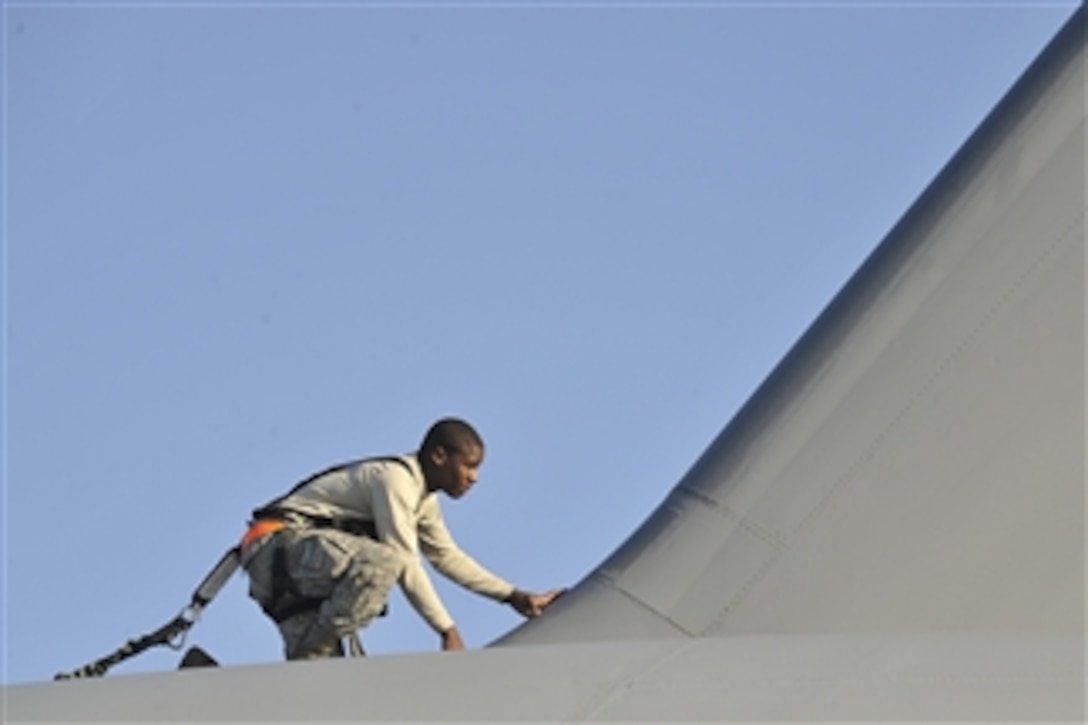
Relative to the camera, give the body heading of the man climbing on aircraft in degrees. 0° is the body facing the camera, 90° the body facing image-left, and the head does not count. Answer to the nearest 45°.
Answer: approximately 270°
